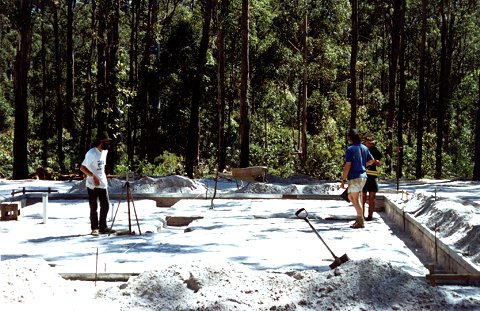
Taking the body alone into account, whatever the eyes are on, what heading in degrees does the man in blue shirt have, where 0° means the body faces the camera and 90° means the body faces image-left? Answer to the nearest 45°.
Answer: approximately 135°

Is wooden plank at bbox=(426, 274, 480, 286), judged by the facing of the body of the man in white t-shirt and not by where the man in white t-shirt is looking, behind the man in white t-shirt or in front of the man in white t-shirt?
in front

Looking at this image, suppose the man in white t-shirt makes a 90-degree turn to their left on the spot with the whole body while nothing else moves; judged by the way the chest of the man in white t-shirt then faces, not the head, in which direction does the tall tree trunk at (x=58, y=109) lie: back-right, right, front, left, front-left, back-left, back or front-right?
front-left

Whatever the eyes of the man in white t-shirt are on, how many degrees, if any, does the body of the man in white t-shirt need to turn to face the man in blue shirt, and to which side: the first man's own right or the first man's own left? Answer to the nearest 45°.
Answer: approximately 45° to the first man's own left

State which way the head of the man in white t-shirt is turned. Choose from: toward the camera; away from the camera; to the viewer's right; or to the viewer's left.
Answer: to the viewer's right

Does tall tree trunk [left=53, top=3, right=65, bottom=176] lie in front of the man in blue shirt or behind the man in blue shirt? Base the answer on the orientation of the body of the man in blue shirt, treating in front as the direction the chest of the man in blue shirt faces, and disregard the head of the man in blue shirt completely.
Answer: in front

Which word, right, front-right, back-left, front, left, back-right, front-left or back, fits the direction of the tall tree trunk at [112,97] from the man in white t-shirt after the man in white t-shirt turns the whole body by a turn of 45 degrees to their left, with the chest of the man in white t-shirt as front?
left

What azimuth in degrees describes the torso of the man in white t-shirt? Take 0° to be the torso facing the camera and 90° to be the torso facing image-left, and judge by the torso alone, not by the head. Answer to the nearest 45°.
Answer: approximately 315°

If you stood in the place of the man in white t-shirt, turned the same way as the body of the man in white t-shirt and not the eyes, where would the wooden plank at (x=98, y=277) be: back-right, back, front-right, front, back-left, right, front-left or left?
front-right
